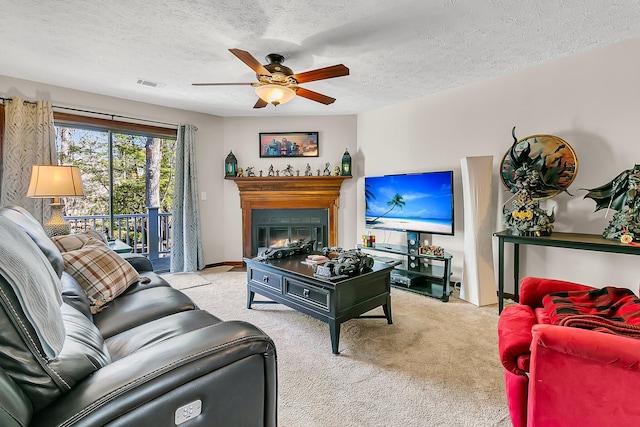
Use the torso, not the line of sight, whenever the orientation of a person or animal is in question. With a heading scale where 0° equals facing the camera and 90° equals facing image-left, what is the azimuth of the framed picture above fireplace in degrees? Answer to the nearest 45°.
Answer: approximately 0°

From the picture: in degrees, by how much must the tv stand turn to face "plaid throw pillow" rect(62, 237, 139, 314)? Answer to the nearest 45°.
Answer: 0° — it already faces it

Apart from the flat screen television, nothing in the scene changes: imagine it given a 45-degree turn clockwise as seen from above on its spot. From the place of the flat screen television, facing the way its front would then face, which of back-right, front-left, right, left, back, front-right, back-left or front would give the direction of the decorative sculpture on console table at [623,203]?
back-left

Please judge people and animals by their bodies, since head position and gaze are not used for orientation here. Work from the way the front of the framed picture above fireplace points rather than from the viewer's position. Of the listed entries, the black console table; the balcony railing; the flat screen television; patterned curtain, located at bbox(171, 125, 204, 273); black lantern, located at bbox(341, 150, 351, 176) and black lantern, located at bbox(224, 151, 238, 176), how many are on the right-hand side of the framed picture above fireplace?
3

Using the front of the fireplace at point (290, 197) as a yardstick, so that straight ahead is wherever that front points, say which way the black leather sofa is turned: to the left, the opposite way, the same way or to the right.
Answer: to the left

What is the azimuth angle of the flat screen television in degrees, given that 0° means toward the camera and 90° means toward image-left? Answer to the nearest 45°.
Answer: approximately 45°

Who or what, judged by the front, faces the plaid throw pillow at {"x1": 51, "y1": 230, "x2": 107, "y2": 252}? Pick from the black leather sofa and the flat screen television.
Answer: the flat screen television

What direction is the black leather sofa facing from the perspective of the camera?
to the viewer's right

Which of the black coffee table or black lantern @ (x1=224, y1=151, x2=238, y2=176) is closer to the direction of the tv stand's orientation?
the black coffee table

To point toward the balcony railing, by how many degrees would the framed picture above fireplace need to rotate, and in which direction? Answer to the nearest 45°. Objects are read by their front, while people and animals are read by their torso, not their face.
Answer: approximately 90° to its right

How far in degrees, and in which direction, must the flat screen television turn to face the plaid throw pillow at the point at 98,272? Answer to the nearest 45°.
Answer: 0° — it already faces it

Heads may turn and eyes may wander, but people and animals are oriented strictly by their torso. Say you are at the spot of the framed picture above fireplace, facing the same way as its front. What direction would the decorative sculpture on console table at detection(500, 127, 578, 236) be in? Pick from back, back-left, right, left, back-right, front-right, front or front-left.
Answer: front-left

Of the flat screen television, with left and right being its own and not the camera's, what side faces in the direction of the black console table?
left

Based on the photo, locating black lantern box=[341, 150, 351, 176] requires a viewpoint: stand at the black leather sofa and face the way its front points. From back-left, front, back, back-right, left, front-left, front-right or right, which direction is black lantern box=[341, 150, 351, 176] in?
front-left

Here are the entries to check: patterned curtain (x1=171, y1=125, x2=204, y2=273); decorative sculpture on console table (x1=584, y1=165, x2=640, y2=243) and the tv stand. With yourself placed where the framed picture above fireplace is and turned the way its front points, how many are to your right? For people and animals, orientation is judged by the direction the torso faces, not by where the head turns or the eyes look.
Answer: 1
